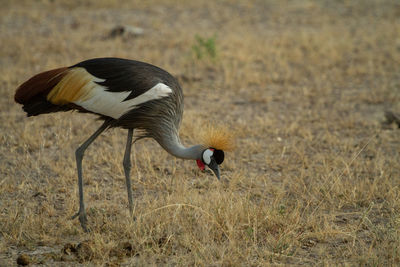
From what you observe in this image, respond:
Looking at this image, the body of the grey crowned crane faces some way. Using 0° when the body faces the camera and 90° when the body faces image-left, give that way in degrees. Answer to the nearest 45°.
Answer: approximately 270°

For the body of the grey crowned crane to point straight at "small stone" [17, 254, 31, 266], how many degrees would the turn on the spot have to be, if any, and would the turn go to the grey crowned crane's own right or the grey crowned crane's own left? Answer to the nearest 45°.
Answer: approximately 135° to the grey crowned crane's own right
